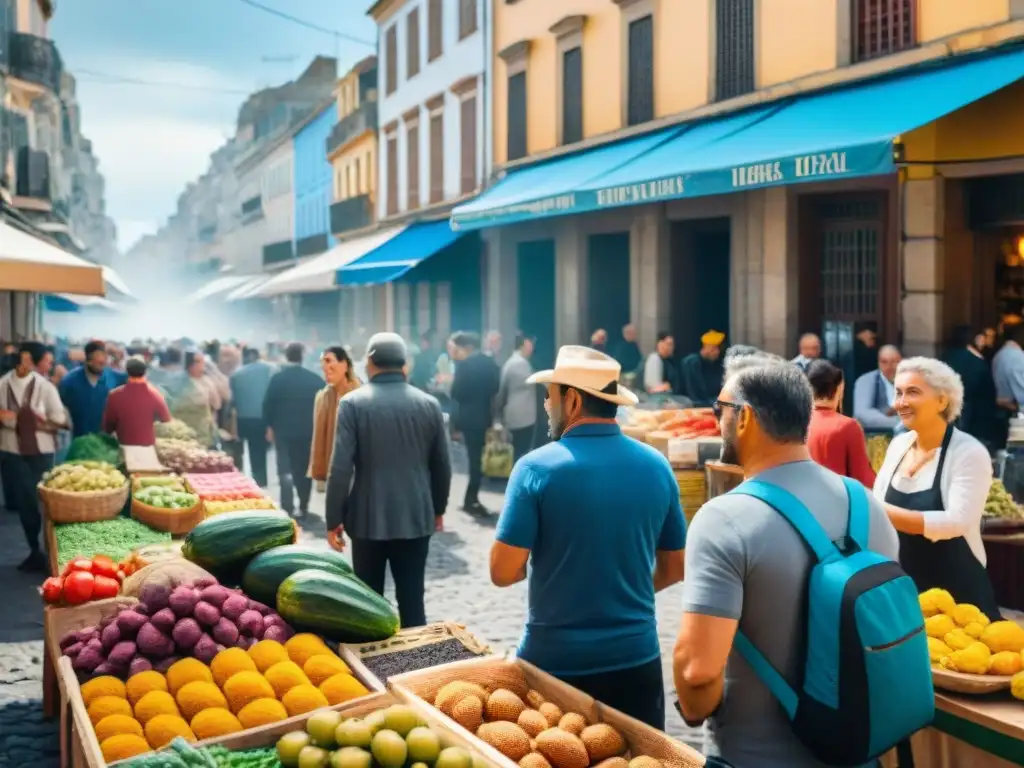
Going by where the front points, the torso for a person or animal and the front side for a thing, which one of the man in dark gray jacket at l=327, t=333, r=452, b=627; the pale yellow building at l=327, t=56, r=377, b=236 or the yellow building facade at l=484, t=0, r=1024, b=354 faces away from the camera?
the man in dark gray jacket

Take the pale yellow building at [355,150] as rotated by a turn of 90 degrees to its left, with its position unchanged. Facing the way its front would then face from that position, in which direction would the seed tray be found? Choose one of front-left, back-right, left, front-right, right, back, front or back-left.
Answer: front-right

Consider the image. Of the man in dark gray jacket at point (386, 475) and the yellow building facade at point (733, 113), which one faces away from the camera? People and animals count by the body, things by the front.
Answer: the man in dark gray jacket

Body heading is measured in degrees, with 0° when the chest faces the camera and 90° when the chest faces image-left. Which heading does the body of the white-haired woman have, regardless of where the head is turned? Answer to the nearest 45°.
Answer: approximately 45°

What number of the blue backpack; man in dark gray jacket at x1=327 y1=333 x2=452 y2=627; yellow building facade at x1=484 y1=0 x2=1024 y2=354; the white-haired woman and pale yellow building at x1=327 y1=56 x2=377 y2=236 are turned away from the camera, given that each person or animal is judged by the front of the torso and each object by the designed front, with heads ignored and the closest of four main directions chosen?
1

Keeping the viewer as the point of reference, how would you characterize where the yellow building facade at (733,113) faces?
facing the viewer and to the left of the viewer

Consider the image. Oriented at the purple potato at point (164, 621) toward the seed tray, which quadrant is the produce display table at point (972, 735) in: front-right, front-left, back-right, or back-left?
front-right

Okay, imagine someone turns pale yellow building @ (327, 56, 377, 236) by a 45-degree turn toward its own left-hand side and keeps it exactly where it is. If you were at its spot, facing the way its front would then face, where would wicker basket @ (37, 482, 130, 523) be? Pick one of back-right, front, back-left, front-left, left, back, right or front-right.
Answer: front

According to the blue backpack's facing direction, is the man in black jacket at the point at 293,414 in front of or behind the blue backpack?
behind

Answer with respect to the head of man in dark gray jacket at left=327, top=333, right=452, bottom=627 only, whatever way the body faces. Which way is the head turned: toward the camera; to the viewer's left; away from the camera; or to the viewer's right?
away from the camera

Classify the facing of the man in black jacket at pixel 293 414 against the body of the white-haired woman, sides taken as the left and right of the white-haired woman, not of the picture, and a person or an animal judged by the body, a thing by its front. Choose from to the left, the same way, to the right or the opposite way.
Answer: to the right

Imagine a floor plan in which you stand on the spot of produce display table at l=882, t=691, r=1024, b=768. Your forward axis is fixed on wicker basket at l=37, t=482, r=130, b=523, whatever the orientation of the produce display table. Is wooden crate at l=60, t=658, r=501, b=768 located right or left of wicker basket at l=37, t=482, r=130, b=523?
left

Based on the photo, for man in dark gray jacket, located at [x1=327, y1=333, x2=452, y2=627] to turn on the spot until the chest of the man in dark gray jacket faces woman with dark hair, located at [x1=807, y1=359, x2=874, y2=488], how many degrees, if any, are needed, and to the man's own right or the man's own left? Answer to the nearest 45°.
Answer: approximately 90° to the man's own right

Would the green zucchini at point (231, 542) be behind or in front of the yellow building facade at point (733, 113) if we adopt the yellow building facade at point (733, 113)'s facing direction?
in front

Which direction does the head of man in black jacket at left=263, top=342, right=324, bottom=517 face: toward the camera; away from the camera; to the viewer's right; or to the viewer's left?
away from the camera

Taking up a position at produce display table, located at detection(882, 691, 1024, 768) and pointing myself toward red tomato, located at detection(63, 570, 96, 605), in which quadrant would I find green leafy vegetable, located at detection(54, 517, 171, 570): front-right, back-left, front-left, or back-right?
front-right

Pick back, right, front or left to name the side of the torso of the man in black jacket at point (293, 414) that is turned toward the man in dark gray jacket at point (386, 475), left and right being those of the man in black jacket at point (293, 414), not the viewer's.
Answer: back

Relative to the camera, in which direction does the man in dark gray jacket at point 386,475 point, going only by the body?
away from the camera
